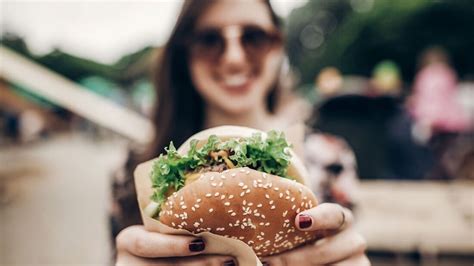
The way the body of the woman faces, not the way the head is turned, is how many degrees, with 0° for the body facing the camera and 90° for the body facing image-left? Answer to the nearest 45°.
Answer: approximately 0°

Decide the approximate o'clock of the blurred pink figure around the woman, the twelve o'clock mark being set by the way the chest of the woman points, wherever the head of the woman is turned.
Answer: The blurred pink figure is roughly at 7 o'clock from the woman.
